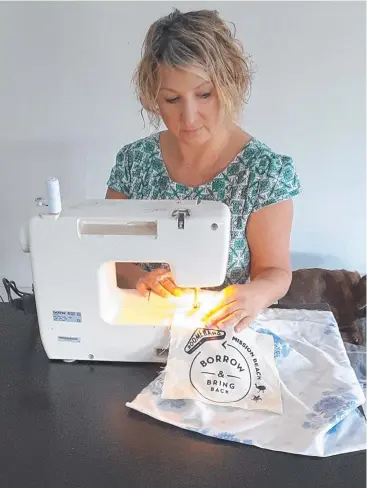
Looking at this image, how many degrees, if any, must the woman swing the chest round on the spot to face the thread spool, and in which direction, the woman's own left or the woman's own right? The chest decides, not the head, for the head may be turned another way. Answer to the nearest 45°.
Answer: approximately 45° to the woman's own right

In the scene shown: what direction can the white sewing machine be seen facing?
away from the camera

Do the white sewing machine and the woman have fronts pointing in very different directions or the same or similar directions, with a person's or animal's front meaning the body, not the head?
very different directions

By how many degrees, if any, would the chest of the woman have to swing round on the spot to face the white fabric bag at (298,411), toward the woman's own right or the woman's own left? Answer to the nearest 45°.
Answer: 0° — they already face it

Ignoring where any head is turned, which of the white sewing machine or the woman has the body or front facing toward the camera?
the woman

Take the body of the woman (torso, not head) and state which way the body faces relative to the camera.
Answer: toward the camera
